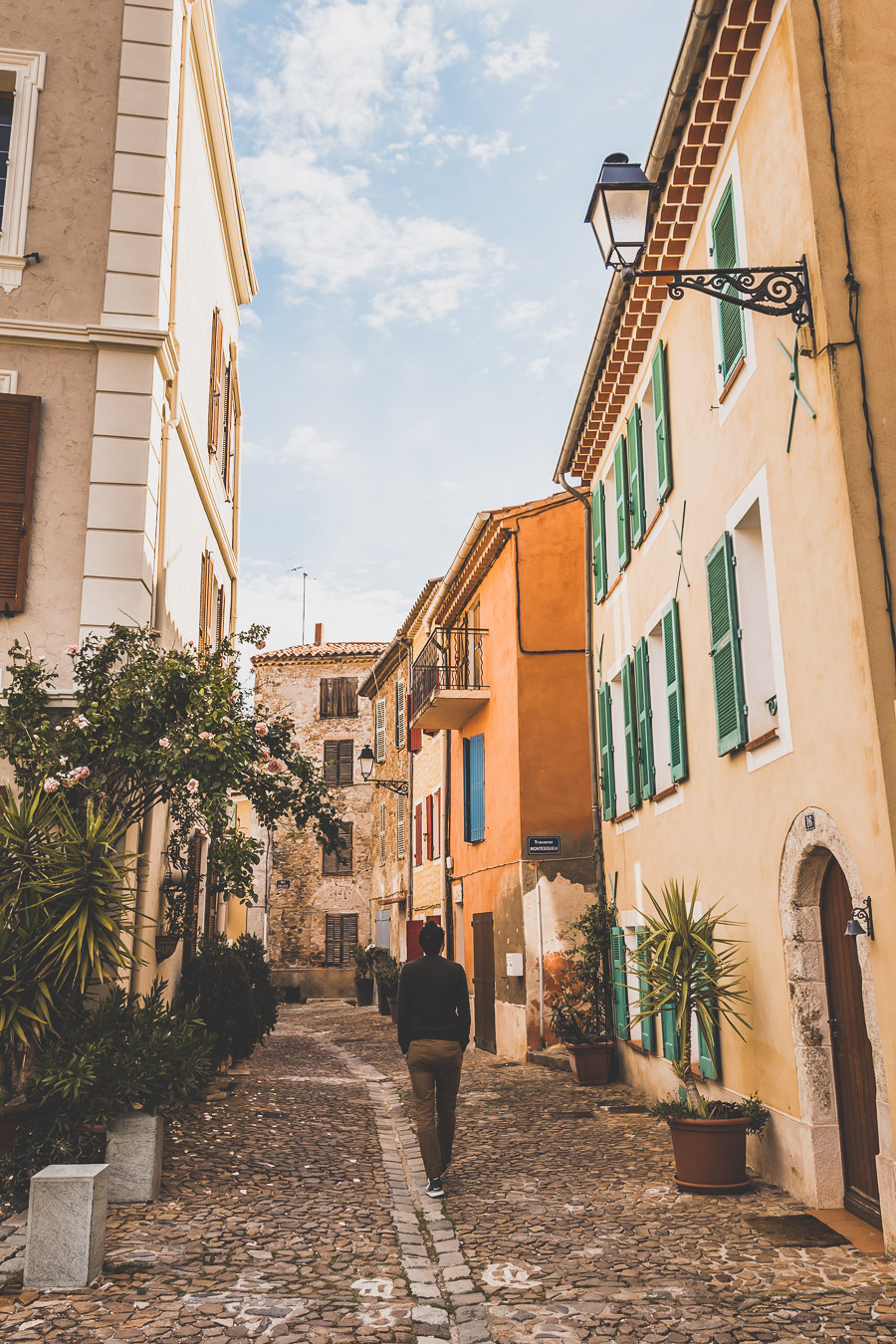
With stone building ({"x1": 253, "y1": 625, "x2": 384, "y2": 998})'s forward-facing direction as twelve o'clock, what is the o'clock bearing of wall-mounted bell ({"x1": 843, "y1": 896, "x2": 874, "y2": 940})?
The wall-mounted bell is roughly at 12 o'clock from the stone building.

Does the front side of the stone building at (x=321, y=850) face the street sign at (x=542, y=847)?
yes

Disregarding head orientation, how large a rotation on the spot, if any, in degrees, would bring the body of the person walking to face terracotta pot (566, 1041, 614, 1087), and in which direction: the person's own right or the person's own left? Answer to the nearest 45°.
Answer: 0° — they already face it

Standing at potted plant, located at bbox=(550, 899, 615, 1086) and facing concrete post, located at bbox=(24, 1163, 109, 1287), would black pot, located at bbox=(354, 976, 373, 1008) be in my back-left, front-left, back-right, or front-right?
back-right

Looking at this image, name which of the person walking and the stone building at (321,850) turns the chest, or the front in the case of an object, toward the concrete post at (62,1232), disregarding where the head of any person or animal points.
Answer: the stone building

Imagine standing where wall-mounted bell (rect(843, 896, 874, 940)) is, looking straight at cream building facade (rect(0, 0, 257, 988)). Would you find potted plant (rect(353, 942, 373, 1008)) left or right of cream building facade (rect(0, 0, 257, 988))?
right

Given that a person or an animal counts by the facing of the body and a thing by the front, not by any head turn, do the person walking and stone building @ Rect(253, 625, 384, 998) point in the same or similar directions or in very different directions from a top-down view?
very different directions

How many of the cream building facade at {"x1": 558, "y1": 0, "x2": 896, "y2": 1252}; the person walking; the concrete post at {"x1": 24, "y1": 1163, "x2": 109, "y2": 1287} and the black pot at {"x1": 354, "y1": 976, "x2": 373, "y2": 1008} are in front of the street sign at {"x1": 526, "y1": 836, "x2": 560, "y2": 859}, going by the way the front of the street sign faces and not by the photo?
3

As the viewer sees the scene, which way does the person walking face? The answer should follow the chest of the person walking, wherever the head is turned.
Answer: away from the camera

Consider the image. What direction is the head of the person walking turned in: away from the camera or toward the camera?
away from the camera
